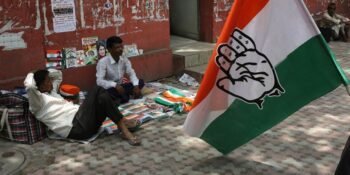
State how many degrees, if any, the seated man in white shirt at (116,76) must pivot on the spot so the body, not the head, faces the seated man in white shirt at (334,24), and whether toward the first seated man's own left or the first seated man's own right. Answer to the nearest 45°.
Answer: approximately 90° to the first seated man's own left

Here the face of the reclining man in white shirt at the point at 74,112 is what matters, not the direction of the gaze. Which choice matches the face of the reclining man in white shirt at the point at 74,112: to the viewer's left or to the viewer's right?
to the viewer's right

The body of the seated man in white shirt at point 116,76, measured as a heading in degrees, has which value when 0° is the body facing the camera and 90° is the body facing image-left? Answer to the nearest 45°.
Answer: approximately 315°

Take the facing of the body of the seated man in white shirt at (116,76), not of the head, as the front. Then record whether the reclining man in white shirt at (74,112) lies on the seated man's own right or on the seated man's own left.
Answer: on the seated man's own right

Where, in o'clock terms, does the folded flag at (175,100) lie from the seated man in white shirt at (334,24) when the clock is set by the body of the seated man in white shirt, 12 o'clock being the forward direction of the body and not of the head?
The folded flag is roughly at 2 o'clock from the seated man in white shirt.

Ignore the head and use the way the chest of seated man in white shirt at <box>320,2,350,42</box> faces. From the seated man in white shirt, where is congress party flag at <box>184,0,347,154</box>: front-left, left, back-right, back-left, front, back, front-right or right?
front-right

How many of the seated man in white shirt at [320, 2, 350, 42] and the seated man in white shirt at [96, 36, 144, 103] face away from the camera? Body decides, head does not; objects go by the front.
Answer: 0

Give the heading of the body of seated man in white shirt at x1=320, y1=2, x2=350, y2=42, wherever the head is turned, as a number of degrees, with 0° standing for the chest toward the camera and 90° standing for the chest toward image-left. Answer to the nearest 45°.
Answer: approximately 315°

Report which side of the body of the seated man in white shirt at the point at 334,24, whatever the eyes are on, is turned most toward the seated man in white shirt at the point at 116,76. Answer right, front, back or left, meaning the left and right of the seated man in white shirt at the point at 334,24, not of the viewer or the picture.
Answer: right
